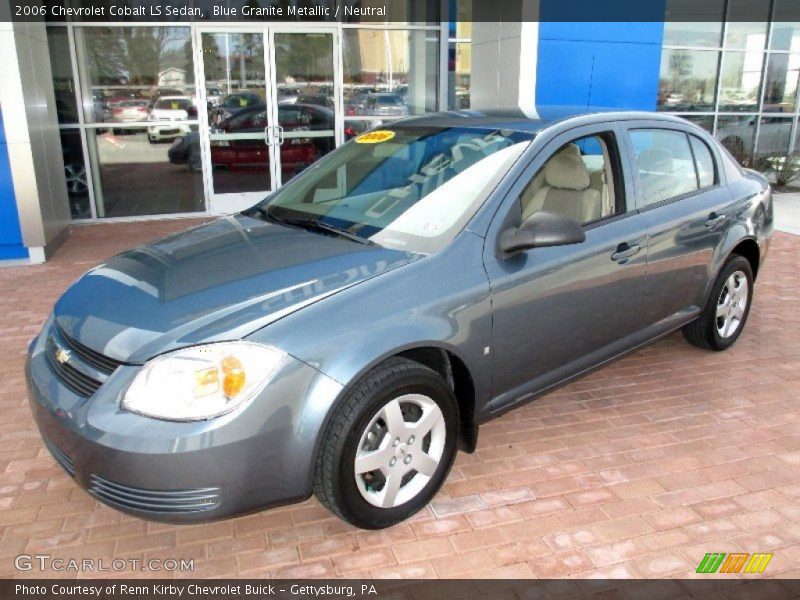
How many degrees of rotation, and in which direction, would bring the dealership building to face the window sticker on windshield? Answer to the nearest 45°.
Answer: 0° — it already faces it

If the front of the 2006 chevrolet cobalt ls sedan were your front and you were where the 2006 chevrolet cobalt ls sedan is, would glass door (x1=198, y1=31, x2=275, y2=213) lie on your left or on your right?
on your right

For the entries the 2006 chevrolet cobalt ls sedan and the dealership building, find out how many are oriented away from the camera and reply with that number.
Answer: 0

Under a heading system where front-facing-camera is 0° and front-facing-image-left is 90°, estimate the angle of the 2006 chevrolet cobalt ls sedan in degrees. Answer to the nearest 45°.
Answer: approximately 45°

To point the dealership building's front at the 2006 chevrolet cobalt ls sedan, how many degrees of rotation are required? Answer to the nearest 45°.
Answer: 0° — it already faces it

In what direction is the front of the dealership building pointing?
toward the camera
